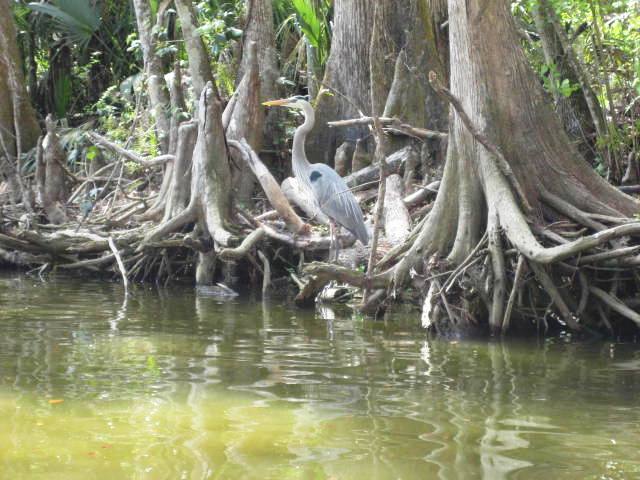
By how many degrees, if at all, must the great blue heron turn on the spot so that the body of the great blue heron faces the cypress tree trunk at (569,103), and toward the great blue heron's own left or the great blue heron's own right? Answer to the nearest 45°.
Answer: approximately 135° to the great blue heron's own right

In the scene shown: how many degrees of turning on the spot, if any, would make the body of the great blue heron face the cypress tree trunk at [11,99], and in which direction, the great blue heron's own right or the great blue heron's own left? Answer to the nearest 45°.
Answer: approximately 45° to the great blue heron's own right

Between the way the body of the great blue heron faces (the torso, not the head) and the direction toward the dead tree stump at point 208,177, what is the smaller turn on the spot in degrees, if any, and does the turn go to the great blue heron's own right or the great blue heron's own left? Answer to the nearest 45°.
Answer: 0° — it already faces it

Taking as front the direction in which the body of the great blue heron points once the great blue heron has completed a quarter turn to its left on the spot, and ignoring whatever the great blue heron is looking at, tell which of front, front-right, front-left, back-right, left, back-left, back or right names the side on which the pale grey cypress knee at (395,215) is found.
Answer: left

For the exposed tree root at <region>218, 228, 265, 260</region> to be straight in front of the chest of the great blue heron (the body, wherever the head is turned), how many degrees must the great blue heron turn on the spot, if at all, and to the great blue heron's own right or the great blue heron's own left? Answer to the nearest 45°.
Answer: approximately 45° to the great blue heron's own left

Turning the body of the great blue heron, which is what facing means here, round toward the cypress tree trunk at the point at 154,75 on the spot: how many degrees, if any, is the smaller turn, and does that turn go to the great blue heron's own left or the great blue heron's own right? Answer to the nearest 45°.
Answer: approximately 45° to the great blue heron's own right

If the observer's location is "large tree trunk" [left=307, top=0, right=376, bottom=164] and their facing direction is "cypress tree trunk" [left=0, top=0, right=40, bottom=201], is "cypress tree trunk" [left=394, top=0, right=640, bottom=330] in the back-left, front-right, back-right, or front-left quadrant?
back-left

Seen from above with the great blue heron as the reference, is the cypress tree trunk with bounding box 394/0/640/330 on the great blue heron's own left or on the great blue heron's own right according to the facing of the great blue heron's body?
on the great blue heron's own left

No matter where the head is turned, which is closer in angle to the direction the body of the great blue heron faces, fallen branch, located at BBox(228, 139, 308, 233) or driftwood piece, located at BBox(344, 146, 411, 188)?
the fallen branch

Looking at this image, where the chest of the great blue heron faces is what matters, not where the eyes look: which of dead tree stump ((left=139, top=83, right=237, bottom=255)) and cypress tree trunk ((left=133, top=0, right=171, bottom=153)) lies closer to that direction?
the dead tree stump

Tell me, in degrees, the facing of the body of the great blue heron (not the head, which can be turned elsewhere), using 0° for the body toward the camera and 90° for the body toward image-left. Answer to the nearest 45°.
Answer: approximately 90°
